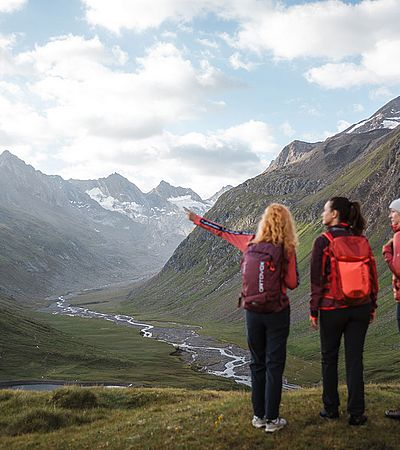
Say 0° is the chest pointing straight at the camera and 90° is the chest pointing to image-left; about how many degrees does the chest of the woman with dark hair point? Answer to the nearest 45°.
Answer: approximately 135°

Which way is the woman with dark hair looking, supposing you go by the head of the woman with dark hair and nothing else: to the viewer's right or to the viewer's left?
to the viewer's left

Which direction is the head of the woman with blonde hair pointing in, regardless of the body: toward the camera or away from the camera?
away from the camera
